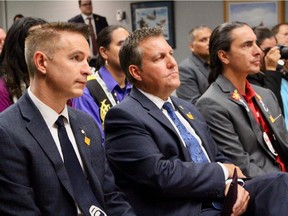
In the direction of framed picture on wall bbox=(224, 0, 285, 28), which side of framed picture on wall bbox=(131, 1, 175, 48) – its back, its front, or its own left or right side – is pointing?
left

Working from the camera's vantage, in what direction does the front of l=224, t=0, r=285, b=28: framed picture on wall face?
facing the viewer

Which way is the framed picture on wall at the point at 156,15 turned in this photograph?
toward the camera

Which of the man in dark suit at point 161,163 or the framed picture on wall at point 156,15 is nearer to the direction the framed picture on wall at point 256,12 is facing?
the man in dark suit

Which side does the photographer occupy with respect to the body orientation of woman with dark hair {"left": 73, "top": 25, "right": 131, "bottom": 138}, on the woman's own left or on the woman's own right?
on the woman's own left

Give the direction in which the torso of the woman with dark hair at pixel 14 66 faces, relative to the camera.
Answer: to the viewer's right

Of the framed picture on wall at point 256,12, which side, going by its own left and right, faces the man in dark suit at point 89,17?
right

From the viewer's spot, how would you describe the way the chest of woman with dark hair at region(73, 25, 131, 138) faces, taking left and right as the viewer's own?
facing the viewer and to the right of the viewer

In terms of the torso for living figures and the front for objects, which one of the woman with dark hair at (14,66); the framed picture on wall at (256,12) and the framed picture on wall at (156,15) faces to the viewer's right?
the woman with dark hair

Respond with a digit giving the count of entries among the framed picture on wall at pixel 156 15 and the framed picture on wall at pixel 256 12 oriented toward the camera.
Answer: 2
